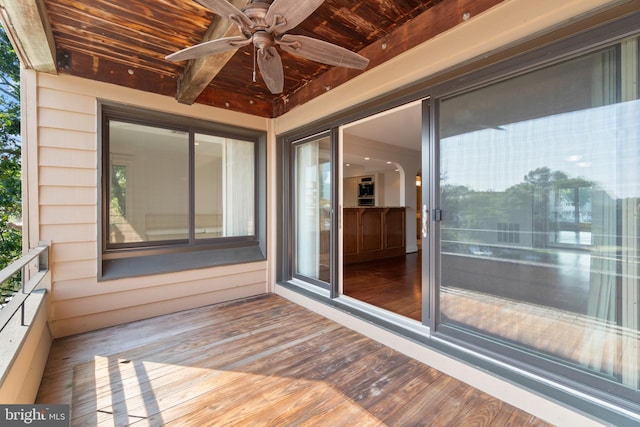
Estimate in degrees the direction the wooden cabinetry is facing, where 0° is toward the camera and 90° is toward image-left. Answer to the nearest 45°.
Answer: approximately 315°

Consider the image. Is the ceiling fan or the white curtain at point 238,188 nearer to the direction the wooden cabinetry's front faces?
the ceiling fan

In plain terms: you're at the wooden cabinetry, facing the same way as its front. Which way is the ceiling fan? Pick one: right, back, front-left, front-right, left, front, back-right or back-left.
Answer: front-right

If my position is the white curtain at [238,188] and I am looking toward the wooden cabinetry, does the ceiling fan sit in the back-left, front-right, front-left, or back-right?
back-right

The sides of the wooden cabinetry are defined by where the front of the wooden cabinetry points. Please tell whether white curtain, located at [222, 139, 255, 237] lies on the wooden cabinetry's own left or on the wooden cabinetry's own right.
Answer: on the wooden cabinetry's own right

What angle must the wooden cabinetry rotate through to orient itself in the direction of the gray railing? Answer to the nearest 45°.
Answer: approximately 90° to its right

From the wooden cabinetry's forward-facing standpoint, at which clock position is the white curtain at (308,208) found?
The white curtain is roughly at 2 o'clock from the wooden cabinetry.
